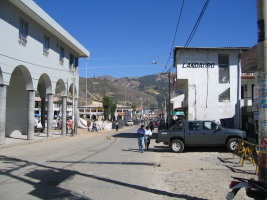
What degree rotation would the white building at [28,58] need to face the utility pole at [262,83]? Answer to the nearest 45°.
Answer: approximately 45° to its right

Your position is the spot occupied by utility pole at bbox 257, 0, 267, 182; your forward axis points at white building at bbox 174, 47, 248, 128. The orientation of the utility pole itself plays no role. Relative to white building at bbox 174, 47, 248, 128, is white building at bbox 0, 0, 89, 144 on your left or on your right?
left

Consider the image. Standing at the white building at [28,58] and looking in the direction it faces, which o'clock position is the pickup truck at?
The pickup truck is roughly at 12 o'clock from the white building.

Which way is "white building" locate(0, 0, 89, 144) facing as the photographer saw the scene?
facing the viewer and to the right of the viewer

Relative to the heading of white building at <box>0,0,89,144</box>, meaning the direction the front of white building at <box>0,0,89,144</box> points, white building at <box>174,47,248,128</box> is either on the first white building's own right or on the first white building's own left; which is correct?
on the first white building's own left

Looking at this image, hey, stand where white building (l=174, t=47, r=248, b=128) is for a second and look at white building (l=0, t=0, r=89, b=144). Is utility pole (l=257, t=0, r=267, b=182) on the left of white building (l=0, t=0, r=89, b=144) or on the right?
left

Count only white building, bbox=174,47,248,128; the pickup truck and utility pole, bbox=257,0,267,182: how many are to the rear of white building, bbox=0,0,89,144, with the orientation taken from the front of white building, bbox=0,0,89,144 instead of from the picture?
0

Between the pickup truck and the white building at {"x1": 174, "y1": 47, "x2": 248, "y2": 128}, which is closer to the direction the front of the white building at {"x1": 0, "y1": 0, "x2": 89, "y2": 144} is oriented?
the pickup truck
